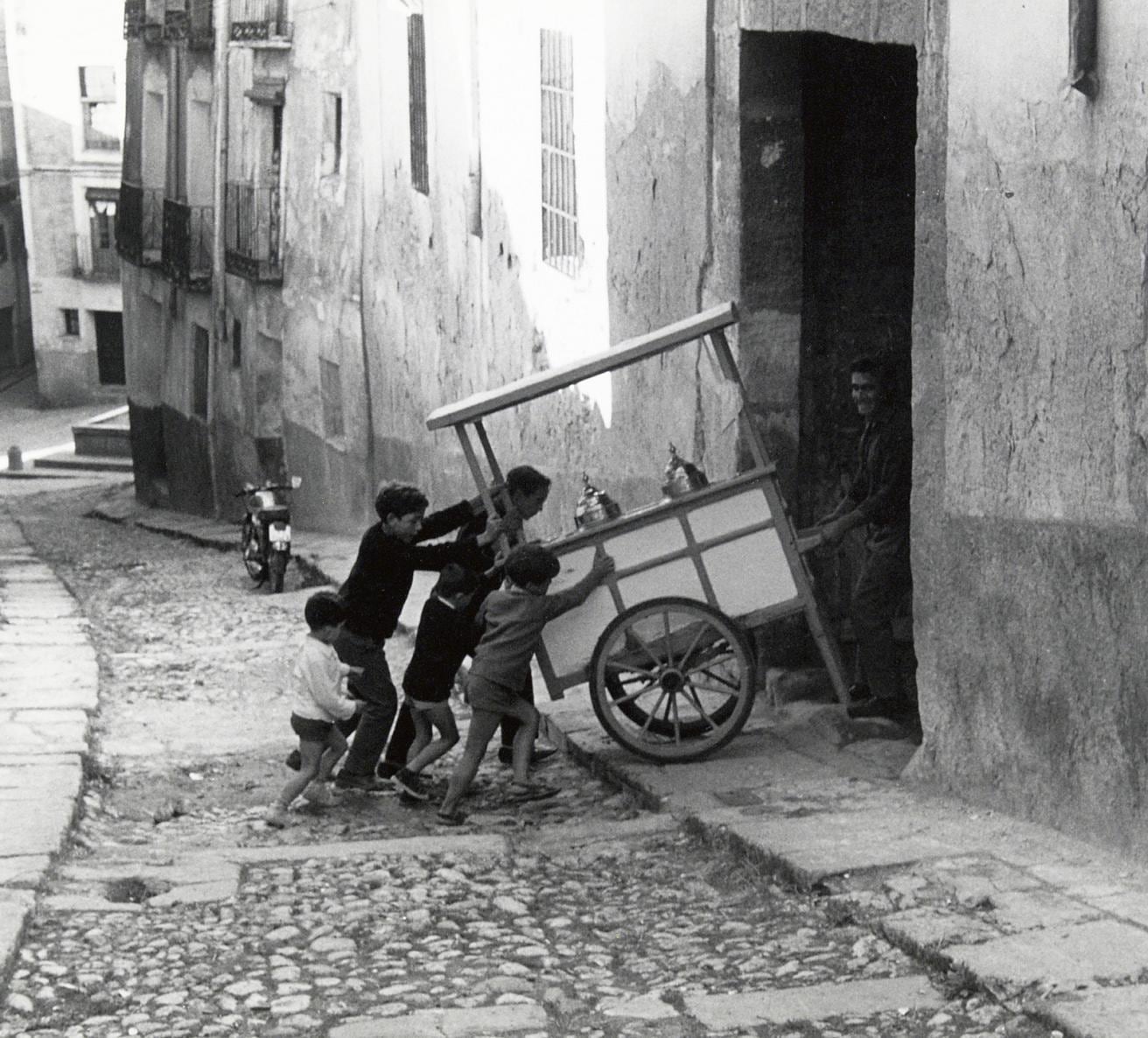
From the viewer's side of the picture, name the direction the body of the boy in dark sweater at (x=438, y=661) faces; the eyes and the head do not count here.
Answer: to the viewer's right

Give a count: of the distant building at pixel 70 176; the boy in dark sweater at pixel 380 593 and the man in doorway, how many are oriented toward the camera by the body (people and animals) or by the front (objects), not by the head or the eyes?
1

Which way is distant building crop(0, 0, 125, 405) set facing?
toward the camera

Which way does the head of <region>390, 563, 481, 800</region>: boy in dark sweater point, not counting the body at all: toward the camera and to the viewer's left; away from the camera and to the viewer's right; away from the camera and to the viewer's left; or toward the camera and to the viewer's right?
away from the camera and to the viewer's right

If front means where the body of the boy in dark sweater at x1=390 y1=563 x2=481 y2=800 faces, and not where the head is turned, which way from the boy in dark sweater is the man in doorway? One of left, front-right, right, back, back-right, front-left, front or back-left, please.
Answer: front

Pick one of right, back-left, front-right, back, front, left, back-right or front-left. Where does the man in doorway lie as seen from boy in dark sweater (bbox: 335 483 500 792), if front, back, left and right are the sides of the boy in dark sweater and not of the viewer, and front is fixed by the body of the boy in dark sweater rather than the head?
front

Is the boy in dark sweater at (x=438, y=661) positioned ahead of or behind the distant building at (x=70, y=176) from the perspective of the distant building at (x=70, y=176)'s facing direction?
ahead

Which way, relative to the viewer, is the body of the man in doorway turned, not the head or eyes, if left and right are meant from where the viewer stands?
facing to the left of the viewer

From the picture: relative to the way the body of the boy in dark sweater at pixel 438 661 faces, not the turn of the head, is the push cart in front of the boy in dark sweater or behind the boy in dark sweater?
in front

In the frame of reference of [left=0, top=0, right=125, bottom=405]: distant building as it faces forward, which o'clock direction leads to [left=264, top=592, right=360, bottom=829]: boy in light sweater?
The boy in light sweater is roughly at 12 o'clock from the distant building.

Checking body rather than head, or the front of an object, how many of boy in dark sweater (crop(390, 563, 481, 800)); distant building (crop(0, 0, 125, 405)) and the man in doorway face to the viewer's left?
1

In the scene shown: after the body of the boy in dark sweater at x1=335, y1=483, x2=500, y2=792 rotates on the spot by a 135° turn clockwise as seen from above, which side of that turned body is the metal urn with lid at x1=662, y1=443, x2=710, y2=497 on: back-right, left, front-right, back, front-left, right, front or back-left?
back-left

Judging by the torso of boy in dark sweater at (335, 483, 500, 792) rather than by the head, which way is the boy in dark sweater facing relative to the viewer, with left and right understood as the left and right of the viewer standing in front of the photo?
facing to the right of the viewer

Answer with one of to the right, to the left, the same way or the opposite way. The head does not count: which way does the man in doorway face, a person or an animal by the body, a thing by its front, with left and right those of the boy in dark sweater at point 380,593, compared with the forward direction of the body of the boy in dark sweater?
the opposite way

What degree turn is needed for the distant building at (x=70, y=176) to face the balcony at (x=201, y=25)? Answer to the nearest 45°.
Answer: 0° — it already faces it
